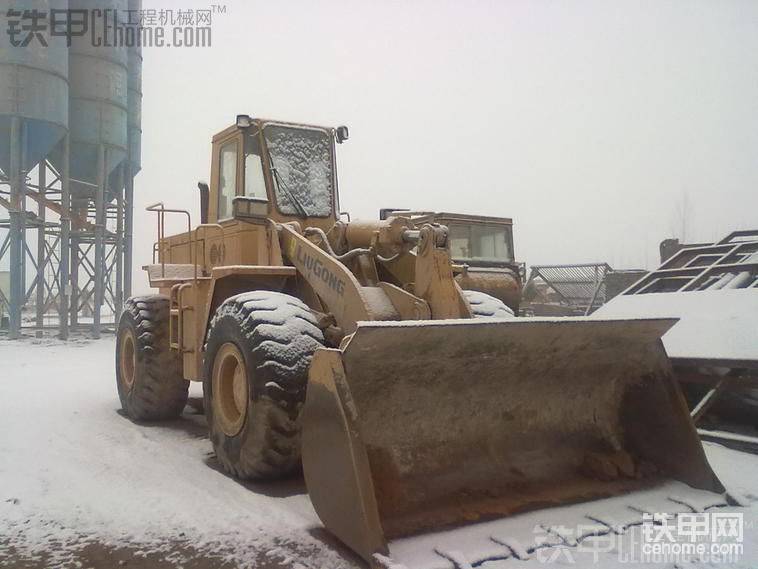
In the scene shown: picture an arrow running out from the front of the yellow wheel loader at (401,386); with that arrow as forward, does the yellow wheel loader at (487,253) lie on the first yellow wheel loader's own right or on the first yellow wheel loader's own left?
on the first yellow wheel loader's own left

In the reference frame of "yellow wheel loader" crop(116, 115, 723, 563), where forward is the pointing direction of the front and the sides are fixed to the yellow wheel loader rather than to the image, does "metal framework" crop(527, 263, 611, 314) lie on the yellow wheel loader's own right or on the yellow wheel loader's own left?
on the yellow wheel loader's own left

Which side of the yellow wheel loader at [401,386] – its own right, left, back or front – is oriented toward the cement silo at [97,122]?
back

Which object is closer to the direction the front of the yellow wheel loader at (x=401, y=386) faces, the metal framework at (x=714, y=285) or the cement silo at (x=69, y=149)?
the metal framework

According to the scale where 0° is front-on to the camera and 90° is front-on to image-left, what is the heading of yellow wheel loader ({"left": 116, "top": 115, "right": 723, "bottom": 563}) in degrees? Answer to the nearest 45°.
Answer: approximately 315°

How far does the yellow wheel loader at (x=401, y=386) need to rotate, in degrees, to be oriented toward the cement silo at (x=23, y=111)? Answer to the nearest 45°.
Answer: approximately 180°

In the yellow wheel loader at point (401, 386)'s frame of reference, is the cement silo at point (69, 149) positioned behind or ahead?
behind

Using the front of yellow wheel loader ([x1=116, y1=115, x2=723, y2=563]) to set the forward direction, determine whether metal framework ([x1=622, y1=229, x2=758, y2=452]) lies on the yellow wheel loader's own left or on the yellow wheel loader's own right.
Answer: on the yellow wheel loader's own left
